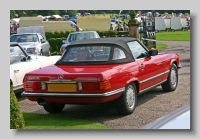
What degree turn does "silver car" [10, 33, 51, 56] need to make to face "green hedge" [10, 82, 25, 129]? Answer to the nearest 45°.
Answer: approximately 45° to its left

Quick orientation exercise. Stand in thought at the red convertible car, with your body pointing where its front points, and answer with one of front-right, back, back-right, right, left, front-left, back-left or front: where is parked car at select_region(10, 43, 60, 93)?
left

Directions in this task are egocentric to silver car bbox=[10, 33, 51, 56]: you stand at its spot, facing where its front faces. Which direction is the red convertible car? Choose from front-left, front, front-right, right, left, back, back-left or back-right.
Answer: front-left

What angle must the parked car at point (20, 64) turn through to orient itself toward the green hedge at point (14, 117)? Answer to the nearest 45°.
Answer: approximately 135° to its right

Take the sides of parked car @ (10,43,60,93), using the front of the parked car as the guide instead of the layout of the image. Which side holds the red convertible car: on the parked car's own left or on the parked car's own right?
on the parked car's own right

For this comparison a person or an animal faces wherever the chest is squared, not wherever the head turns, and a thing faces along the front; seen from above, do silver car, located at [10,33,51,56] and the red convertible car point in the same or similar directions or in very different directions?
very different directions

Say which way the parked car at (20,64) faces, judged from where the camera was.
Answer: facing away from the viewer and to the right of the viewer

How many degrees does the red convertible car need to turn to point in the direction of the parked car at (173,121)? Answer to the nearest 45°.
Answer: approximately 135° to its right
